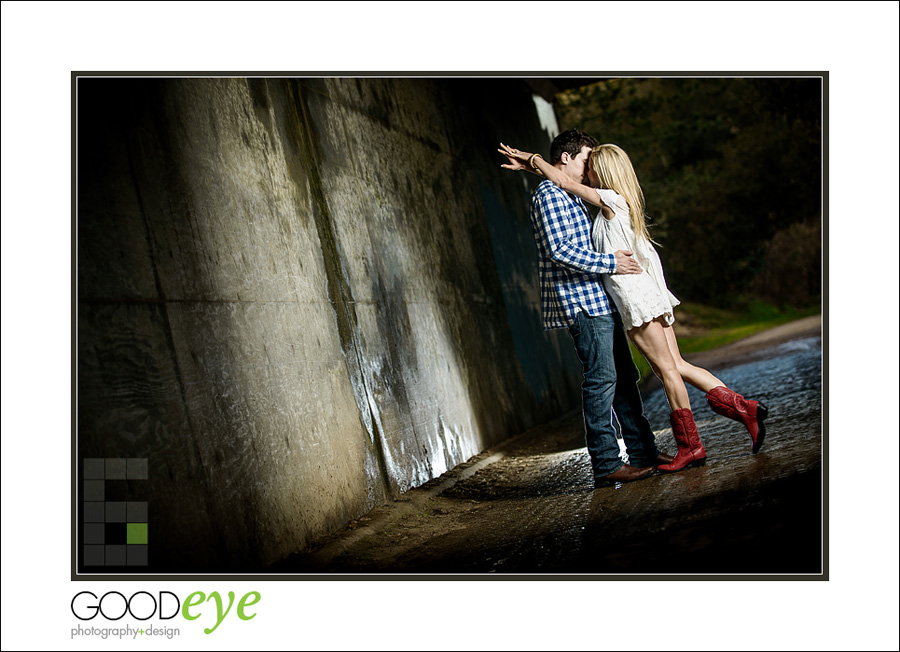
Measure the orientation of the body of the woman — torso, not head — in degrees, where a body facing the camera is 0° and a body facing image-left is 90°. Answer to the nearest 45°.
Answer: approximately 90°

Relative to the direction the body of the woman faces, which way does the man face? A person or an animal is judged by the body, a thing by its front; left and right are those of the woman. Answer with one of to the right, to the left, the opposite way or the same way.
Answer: the opposite way

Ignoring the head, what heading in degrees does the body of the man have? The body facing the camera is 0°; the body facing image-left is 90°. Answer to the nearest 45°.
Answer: approximately 270°

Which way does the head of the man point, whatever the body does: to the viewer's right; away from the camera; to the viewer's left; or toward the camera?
to the viewer's right

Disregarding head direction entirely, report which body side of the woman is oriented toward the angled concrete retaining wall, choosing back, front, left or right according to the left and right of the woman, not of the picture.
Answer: front

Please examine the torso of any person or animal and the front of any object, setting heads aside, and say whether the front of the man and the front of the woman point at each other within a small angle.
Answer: yes
